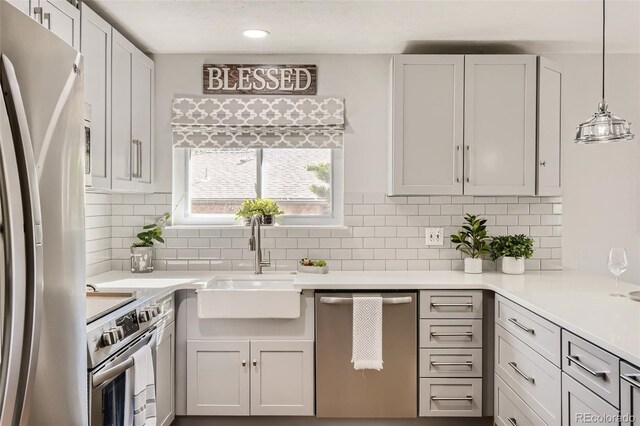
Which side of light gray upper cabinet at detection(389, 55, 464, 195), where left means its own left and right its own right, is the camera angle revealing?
front

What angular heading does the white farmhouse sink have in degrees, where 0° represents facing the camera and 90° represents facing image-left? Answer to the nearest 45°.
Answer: approximately 0°

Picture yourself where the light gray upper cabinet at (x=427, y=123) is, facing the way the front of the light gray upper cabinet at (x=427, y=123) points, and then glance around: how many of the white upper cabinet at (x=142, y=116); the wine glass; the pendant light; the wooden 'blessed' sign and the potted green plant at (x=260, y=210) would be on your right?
3

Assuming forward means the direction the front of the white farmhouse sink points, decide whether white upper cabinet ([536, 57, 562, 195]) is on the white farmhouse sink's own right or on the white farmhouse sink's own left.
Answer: on the white farmhouse sink's own left

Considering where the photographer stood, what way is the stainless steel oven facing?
facing the viewer and to the right of the viewer

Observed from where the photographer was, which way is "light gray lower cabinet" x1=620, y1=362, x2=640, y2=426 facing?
facing the viewer and to the left of the viewer

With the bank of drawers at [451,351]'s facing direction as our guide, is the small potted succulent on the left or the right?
on its right

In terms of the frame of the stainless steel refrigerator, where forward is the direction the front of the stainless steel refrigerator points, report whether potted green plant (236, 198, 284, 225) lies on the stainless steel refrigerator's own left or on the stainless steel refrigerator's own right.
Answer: on the stainless steel refrigerator's own left

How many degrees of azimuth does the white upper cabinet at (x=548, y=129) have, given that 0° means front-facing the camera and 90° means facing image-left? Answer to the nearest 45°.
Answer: approximately 315°

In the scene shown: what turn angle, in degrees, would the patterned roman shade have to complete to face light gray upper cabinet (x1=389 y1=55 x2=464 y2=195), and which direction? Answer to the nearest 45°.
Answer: approximately 90° to its left

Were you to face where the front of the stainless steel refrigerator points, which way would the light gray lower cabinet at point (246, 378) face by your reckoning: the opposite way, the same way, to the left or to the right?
to the right

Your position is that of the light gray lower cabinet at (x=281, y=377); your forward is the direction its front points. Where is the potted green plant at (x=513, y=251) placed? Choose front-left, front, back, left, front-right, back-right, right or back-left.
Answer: left

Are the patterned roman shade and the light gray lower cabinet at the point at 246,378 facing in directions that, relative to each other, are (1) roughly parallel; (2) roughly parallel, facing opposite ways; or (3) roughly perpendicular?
roughly parallel

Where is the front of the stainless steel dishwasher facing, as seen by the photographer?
facing the viewer

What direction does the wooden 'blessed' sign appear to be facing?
toward the camera

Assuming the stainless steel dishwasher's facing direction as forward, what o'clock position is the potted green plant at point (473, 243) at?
The potted green plant is roughly at 8 o'clock from the stainless steel dishwasher.
